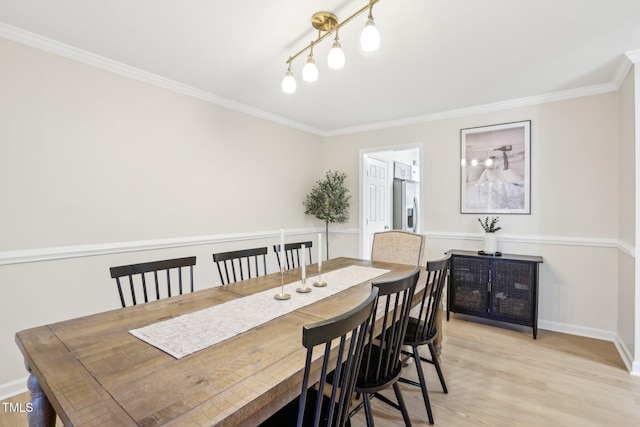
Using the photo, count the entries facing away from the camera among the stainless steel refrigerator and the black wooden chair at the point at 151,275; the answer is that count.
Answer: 0

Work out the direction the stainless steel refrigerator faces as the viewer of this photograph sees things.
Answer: facing the viewer and to the right of the viewer

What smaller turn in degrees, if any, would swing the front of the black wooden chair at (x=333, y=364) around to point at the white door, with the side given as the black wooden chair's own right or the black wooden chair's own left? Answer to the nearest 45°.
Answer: approximately 45° to the black wooden chair's own right

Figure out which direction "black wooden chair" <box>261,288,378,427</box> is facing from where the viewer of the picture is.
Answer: facing away from the viewer and to the left of the viewer

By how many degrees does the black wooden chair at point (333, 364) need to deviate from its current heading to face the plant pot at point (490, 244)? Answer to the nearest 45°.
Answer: approximately 90° to its right

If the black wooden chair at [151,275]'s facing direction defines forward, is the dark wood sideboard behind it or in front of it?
in front

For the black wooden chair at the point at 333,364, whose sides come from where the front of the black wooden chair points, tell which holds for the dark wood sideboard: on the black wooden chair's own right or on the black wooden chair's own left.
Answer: on the black wooden chair's own right

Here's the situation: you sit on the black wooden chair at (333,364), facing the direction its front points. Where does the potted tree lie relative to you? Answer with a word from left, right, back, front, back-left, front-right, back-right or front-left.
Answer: front-right

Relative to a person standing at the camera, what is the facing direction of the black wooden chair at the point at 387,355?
facing away from the viewer and to the left of the viewer

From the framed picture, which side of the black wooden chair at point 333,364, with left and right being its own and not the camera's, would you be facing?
right

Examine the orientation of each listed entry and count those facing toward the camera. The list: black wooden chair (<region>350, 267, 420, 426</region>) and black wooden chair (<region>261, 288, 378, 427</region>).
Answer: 0

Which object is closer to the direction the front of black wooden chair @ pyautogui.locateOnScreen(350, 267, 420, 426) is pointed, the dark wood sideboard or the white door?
the white door
